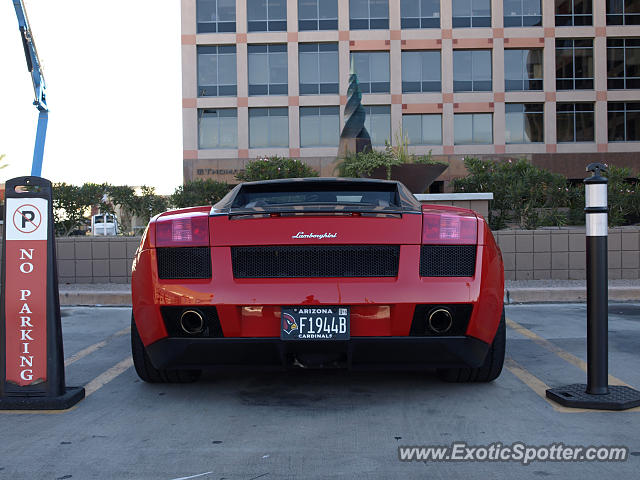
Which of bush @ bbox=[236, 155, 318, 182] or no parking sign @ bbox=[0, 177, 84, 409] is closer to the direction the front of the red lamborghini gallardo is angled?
the bush

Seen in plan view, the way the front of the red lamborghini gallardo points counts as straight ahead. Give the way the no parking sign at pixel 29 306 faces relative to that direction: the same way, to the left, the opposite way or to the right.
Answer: the opposite way

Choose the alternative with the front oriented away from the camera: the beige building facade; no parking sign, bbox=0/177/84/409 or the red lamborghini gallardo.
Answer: the red lamborghini gallardo

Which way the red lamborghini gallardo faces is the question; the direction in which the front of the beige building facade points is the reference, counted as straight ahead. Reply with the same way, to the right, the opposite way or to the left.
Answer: the opposite way

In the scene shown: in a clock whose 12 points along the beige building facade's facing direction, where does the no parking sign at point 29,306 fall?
The no parking sign is roughly at 12 o'clock from the beige building facade.

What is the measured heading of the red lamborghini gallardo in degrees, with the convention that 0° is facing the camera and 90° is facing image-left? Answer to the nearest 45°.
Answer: approximately 180°

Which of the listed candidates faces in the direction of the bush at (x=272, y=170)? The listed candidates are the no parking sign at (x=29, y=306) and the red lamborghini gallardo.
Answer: the red lamborghini gallardo

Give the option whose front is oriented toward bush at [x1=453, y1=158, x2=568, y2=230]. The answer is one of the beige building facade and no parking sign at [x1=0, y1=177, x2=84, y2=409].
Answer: the beige building facade

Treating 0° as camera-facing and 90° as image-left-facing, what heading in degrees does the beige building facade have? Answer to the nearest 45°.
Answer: approximately 0°

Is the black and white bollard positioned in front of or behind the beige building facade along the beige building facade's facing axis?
in front

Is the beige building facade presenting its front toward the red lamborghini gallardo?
yes
